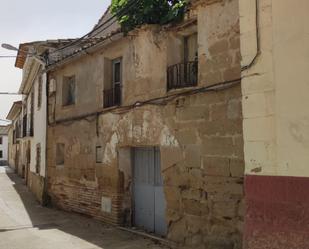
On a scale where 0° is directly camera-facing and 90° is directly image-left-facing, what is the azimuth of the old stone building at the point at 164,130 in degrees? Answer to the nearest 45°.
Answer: approximately 45°

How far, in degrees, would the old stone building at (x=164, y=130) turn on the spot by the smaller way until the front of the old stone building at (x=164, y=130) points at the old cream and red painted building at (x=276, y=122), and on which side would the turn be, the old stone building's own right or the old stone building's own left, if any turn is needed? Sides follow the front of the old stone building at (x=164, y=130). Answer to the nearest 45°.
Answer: approximately 45° to the old stone building's own left
